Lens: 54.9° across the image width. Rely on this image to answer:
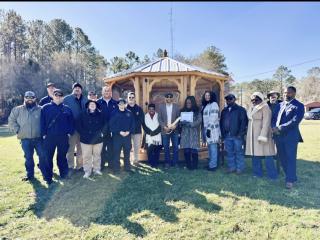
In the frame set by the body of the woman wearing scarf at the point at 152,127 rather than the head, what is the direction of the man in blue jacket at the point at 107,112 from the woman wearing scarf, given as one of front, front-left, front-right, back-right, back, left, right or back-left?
right

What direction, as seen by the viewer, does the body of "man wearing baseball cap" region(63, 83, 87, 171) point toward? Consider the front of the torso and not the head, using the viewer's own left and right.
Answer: facing the viewer

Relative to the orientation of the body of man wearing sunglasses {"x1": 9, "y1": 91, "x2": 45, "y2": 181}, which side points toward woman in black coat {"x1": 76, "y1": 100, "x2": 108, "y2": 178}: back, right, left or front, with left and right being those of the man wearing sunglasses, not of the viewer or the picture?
left

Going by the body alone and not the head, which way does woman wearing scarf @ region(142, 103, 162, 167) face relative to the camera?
toward the camera

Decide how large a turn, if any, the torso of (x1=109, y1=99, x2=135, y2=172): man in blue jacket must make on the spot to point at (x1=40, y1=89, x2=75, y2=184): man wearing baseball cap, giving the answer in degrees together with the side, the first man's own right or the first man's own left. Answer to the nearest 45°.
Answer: approximately 90° to the first man's own right

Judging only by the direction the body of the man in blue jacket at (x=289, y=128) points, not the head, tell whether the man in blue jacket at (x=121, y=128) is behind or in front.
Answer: in front

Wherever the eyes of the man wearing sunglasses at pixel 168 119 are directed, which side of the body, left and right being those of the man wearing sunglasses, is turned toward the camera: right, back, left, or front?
front

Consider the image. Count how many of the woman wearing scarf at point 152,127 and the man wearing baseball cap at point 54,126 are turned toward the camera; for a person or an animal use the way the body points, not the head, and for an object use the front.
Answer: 2

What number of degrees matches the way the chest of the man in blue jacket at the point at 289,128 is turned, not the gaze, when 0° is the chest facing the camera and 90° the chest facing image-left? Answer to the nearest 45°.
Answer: approximately 45°
